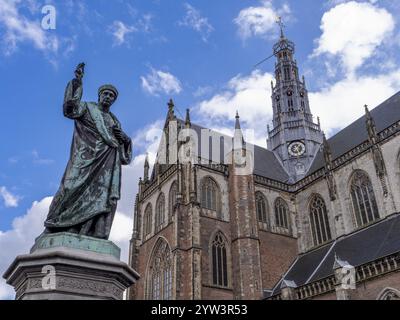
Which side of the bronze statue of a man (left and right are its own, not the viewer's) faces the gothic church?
left

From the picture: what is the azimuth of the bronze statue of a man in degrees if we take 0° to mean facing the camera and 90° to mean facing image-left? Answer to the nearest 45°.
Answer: approximately 315°
